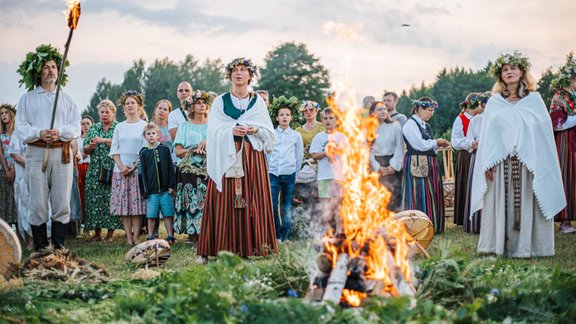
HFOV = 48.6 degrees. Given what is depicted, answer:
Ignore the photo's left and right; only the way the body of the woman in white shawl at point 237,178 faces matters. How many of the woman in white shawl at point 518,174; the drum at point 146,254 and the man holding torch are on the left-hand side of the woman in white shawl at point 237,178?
1

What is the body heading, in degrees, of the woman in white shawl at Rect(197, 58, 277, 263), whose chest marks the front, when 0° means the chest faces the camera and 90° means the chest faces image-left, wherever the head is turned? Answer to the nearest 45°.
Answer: approximately 0°

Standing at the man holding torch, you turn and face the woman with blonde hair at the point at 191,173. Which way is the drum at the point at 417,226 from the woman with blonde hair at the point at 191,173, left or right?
right

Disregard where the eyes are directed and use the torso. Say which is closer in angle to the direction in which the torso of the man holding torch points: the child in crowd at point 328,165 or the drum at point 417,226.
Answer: the drum

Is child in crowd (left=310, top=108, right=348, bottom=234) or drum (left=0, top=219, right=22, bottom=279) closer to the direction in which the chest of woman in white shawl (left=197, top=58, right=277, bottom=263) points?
the drum

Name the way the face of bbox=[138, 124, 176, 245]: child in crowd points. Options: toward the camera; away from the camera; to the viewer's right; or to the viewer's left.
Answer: toward the camera

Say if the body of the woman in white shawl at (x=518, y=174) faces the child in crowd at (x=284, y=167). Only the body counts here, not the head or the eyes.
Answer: no

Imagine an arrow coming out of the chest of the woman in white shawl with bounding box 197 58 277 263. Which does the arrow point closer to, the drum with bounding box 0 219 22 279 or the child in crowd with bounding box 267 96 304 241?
the drum

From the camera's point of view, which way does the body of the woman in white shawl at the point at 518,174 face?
toward the camera

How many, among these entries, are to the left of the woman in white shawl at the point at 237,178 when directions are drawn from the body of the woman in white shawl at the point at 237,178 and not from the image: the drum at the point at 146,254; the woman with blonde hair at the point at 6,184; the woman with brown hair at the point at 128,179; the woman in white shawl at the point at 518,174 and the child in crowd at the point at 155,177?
1

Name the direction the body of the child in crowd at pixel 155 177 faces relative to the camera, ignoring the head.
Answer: toward the camera

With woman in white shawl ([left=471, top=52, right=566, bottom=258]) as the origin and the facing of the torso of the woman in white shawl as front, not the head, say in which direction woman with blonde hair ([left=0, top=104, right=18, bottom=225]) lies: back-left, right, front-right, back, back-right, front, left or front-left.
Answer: right

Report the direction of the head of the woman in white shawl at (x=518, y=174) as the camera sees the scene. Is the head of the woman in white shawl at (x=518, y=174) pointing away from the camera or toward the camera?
toward the camera

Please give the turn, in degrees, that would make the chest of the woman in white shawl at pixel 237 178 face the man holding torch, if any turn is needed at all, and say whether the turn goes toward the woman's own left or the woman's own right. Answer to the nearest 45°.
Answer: approximately 90° to the woman's own right

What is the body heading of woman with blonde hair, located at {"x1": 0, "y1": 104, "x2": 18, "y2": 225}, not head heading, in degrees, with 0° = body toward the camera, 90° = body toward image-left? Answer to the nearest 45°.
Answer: approximately 315°

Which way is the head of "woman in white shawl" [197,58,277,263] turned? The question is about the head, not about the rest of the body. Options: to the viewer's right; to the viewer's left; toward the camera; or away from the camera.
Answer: toward the camera

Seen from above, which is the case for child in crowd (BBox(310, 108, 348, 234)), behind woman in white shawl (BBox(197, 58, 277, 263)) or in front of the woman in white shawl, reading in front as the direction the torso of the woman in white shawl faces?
behind

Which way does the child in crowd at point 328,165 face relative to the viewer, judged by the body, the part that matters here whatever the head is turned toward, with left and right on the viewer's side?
facing the viewer
